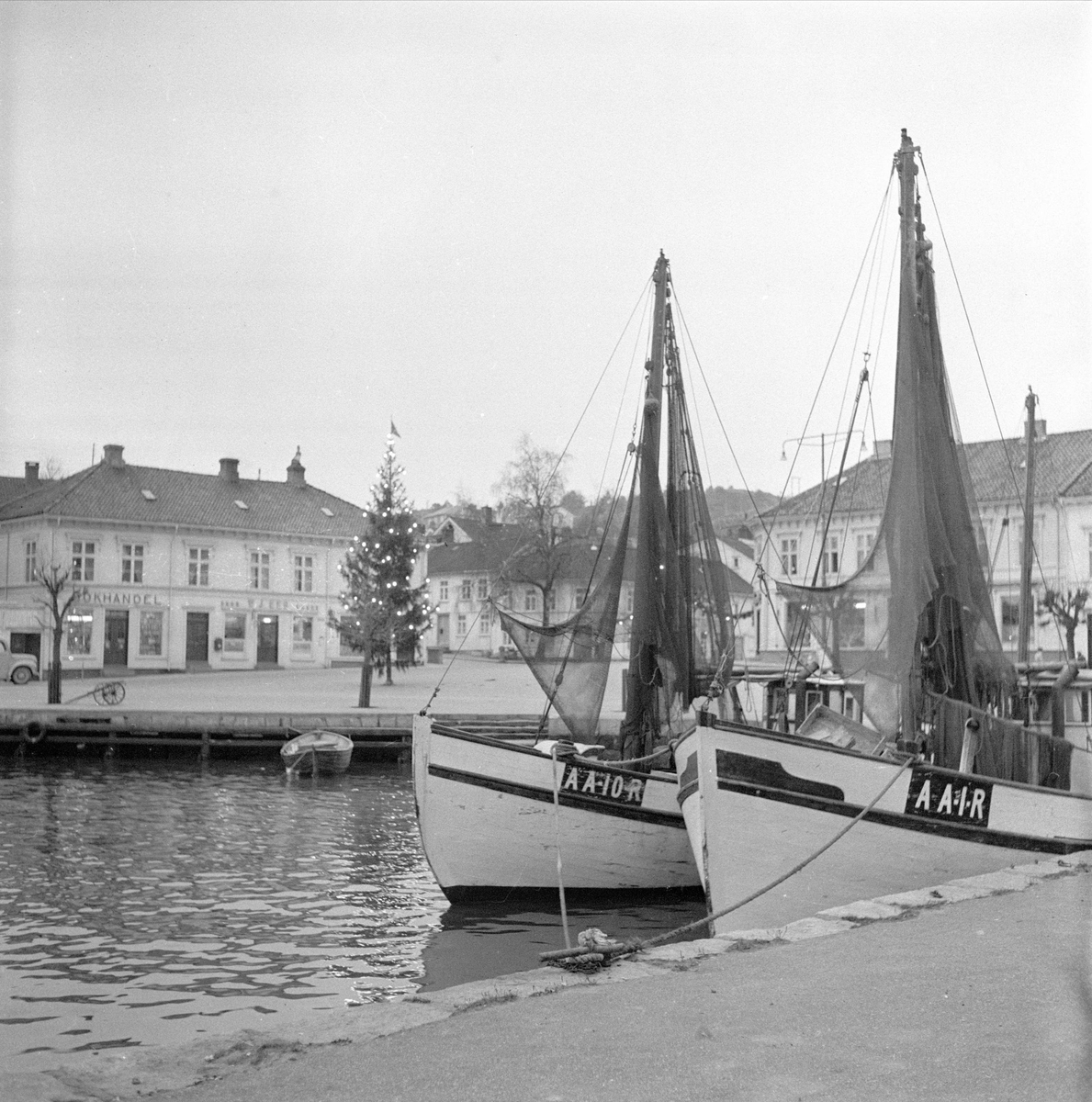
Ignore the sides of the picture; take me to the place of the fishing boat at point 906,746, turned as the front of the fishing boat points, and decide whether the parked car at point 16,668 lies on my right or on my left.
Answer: on my right

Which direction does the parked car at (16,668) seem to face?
to the viewer's right

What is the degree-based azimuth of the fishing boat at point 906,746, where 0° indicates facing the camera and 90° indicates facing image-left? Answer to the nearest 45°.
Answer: approximately 45°

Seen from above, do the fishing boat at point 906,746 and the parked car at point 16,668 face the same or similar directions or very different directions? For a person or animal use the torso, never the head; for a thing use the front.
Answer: very different directions
